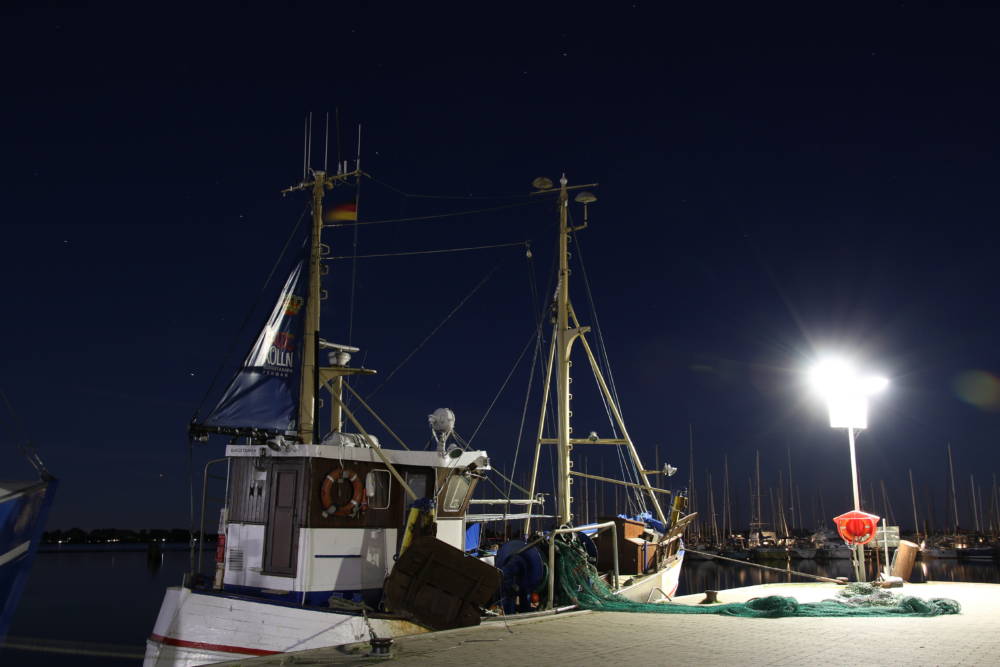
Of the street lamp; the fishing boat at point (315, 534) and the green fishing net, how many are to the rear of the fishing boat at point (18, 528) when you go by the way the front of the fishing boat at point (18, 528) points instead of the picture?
0

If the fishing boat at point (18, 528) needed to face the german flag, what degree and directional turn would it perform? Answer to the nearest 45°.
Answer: approximately 45° to its left

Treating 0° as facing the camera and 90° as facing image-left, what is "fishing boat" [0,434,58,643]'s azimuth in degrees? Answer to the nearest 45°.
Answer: approximately 270°

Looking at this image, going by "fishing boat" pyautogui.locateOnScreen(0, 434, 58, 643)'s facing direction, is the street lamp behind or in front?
in front
